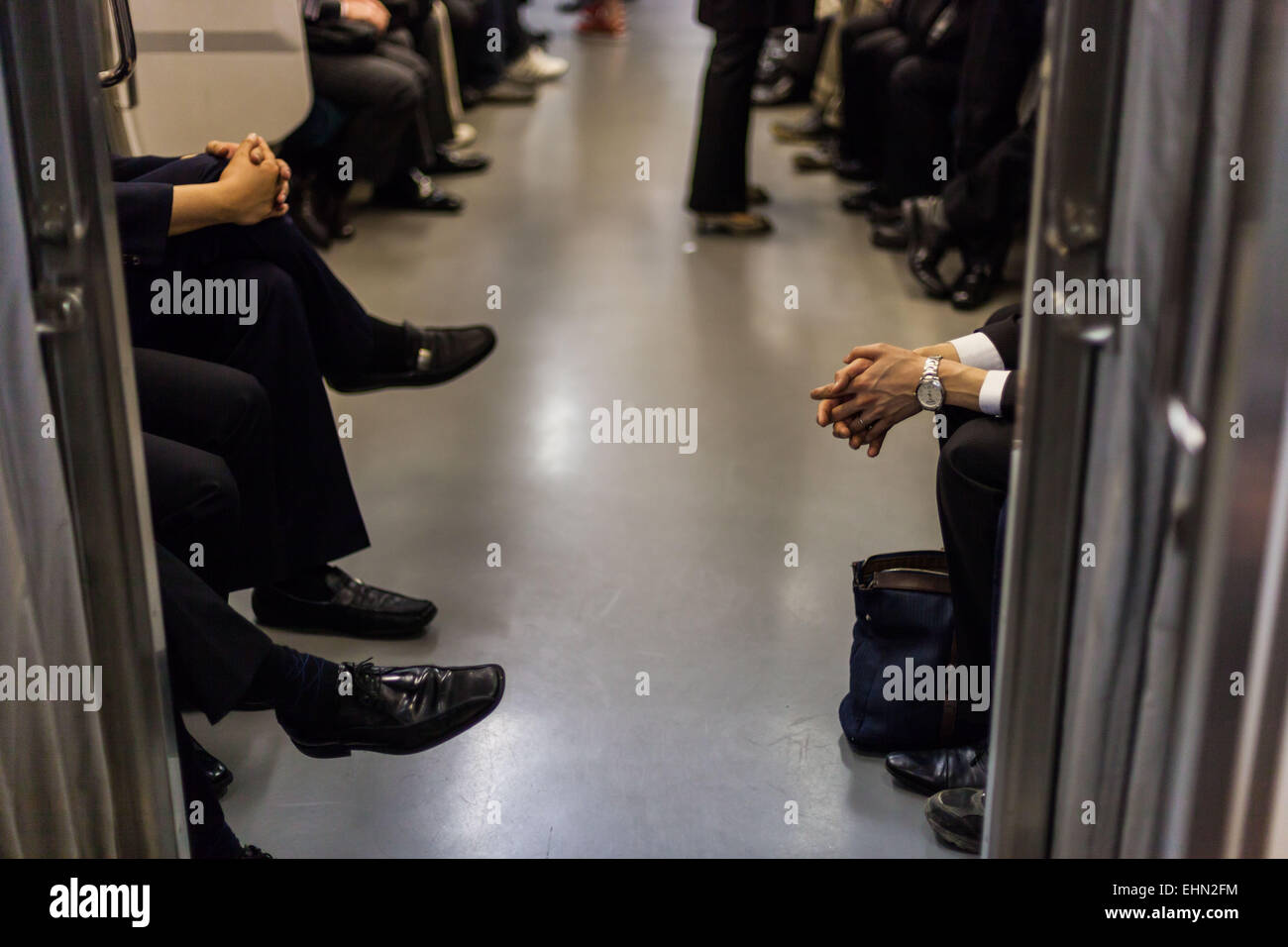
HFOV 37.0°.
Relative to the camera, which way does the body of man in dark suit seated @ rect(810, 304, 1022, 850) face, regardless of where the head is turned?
to the viewer's left

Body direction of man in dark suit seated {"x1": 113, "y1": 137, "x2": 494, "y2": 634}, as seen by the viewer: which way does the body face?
to the viewer's right

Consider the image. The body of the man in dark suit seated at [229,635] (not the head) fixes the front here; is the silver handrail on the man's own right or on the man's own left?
on the man's own left

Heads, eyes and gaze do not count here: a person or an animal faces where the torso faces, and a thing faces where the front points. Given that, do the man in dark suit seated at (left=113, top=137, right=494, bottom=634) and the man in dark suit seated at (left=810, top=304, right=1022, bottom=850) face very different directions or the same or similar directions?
very different directions

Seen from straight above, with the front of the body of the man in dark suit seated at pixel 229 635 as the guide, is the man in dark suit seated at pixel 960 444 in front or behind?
in front

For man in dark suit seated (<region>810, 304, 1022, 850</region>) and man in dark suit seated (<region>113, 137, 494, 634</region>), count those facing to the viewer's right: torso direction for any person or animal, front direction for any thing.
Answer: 1

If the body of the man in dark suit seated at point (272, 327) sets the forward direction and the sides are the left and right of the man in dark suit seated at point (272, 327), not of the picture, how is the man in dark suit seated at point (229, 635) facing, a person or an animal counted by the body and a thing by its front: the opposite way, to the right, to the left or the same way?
the same way

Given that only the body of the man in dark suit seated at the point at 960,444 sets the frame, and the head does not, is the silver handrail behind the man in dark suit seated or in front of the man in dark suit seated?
in front

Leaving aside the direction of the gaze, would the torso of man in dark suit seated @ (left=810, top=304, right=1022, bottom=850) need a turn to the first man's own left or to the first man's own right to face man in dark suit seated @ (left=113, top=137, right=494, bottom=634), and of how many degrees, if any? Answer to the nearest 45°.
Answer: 0° — they already face them

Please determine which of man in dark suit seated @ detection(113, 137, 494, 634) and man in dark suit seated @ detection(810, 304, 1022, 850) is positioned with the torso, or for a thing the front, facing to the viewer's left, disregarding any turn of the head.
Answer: man in dark suit seated @ detection(810, 304, 1022, 850)

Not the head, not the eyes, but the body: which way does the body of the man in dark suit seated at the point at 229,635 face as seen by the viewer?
to the viewer's right

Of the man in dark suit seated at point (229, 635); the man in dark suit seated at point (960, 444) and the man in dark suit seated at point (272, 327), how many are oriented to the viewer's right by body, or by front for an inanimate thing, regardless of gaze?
2

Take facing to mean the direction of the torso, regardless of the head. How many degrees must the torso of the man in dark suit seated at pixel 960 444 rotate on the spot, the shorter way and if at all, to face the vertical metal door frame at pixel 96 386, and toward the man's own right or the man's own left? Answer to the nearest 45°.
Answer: approximately 45° to the man's own left

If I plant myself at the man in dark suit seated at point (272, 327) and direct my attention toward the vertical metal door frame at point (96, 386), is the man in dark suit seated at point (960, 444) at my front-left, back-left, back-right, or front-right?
front-left
